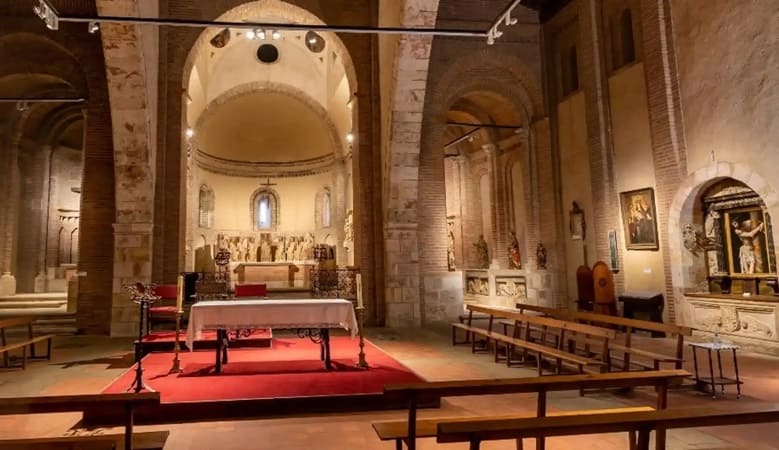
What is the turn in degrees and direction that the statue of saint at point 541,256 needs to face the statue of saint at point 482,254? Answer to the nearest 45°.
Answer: approximately 135° to its right

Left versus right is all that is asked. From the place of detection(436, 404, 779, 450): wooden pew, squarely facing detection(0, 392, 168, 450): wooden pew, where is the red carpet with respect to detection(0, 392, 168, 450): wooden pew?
right

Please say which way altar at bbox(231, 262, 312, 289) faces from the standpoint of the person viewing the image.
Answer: facing the viewer

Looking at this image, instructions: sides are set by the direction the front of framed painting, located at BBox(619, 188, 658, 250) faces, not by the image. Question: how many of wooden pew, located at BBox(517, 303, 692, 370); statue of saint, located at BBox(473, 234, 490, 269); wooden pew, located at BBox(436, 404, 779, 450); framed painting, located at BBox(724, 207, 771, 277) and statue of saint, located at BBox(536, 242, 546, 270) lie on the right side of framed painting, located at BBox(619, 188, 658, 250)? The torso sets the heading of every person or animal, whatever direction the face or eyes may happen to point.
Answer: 2

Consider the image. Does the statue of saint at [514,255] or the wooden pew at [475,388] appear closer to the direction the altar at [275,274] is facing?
the wooden pew

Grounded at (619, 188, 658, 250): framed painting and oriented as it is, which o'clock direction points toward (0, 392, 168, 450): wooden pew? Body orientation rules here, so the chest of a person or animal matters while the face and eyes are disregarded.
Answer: The wooden pew is roughly at 11 o'clock from the framed painting.

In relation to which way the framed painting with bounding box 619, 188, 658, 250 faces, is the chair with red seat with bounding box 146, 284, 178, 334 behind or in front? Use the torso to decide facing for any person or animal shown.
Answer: in front

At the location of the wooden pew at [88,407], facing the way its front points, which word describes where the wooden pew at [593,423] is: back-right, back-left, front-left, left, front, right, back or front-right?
back-right

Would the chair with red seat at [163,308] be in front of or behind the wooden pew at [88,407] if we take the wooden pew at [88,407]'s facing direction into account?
in front

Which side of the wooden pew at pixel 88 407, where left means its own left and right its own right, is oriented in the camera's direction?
back

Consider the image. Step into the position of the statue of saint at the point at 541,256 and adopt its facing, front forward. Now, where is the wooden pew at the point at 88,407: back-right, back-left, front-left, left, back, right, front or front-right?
front

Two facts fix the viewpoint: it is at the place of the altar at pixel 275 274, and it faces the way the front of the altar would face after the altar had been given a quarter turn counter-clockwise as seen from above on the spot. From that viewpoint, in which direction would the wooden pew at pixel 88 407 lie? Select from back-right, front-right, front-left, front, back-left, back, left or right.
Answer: right
